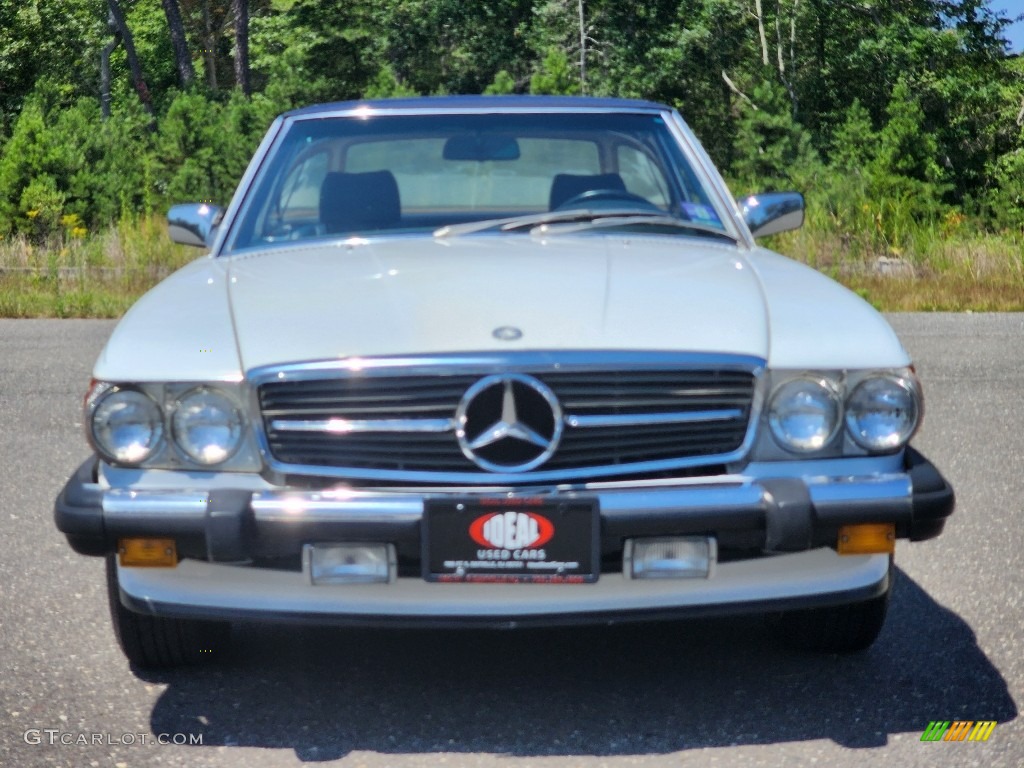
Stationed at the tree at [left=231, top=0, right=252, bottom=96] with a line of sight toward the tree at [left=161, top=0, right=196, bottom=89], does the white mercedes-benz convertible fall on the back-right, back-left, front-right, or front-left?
back-left

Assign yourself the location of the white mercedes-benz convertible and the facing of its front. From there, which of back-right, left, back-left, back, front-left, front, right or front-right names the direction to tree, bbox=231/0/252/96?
back

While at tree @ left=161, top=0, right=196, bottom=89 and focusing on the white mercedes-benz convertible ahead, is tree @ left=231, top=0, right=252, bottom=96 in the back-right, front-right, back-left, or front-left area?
front-left

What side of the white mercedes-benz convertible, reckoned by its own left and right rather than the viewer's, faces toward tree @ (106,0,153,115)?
back

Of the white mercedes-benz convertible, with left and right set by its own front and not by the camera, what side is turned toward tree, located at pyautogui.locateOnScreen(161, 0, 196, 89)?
back

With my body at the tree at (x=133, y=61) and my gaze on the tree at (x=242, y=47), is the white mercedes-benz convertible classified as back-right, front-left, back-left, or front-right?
front-right

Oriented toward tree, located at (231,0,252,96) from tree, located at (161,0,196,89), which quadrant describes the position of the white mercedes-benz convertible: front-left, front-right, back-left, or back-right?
front-right

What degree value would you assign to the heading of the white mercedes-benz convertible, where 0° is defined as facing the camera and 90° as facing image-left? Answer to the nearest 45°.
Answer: approximately 0°
